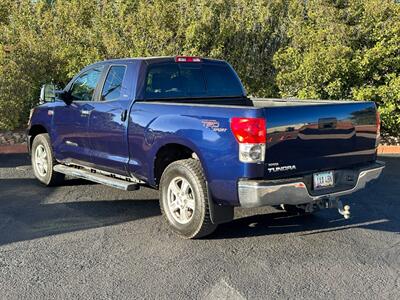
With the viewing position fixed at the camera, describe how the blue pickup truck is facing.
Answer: facing away from the viewer and to the left of the viewer
